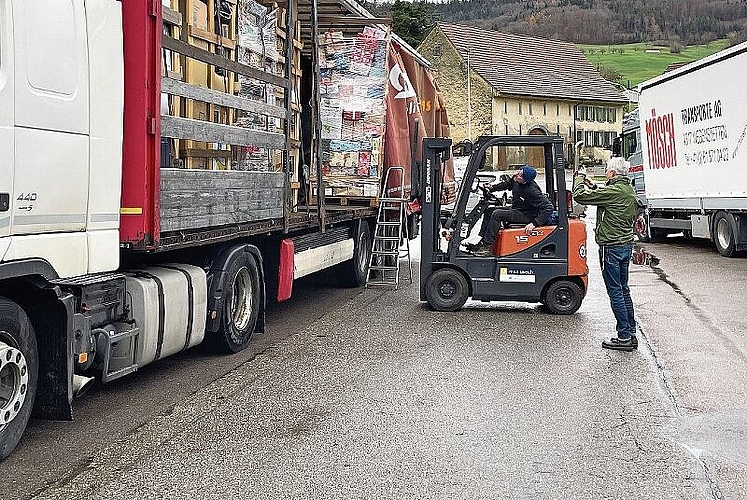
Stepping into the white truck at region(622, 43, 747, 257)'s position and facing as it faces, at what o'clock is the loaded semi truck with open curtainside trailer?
The loaded semi truck with open curtainside trailer is roughly at 8 o'clock from the white truck.

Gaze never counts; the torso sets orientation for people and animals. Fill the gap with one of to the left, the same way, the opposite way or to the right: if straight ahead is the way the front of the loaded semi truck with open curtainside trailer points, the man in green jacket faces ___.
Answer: to the right

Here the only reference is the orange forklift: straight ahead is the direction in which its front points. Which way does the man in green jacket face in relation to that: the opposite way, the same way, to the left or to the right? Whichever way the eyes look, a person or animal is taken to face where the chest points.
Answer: the same way

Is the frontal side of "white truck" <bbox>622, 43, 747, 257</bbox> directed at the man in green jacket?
no

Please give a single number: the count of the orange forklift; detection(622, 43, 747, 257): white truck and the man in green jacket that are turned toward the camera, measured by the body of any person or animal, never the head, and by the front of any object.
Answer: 0

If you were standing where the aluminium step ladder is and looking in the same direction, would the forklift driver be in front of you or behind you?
in front

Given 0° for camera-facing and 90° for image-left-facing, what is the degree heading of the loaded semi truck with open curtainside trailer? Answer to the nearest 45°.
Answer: approximately 45°

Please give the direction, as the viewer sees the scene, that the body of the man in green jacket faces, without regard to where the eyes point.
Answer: to the viewer's left

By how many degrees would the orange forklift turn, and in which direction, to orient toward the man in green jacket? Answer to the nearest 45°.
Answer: approximately 135° to its left

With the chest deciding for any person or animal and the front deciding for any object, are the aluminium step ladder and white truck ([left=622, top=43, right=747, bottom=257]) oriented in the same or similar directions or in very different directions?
very different directions

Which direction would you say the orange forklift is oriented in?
to the viewer's left

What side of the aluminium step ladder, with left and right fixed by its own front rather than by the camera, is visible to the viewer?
front

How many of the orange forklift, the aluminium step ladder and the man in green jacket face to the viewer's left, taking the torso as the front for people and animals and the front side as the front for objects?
2
